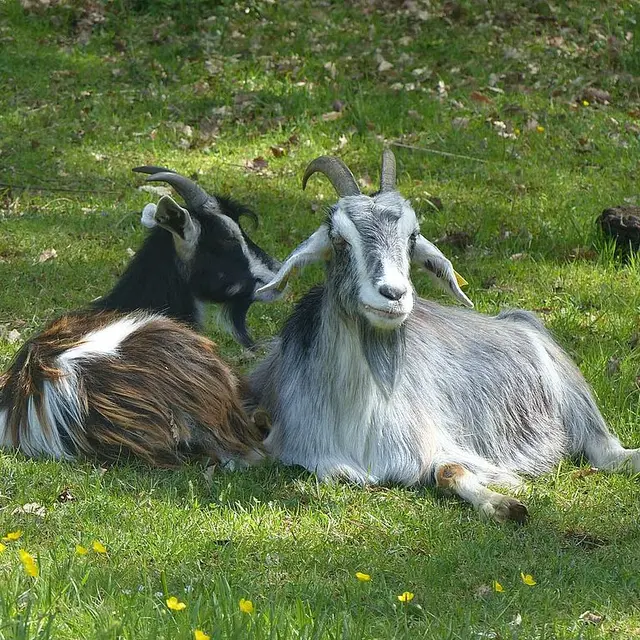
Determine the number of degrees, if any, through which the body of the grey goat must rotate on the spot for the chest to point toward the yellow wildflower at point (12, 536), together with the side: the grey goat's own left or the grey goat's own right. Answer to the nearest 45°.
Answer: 0° — it already faces it

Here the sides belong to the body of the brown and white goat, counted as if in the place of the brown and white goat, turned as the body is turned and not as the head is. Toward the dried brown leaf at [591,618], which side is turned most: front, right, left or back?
right

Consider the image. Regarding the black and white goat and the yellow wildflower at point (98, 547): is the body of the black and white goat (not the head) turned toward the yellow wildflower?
no

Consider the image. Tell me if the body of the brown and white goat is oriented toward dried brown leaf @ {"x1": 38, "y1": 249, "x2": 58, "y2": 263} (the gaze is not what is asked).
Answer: no

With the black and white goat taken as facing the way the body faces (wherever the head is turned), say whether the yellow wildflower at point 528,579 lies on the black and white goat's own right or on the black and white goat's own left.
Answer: on the black and white goat's own right

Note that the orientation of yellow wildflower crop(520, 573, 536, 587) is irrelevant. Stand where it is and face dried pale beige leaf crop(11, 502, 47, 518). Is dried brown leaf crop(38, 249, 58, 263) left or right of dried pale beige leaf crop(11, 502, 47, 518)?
right

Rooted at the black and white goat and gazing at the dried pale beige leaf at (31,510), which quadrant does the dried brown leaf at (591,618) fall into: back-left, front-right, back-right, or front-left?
front-left

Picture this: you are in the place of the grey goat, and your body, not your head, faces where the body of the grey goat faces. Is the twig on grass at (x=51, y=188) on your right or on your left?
on your right

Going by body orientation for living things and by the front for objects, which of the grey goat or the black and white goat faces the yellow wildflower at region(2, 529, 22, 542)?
the grey goat

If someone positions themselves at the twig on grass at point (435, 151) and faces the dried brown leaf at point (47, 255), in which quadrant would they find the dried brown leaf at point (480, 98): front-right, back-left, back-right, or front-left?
back-right

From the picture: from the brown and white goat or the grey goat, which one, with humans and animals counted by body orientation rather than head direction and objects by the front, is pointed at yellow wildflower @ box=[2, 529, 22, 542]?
the grey goat

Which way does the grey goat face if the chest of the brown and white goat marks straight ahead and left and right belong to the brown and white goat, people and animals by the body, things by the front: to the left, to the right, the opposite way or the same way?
the opposite way

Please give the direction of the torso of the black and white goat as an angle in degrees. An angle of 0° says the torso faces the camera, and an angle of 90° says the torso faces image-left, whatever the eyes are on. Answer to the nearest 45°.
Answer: approximately 270°

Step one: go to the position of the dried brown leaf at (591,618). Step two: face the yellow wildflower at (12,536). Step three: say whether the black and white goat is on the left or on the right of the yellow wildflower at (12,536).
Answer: right

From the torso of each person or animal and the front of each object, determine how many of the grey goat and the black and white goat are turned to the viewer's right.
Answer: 1

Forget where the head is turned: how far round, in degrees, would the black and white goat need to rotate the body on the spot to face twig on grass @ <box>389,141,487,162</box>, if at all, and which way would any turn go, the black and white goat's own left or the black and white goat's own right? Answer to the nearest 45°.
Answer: approximately 45° to the black and white goat's own left
